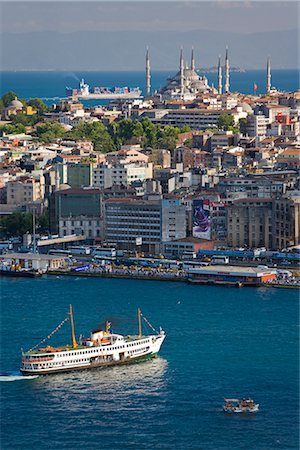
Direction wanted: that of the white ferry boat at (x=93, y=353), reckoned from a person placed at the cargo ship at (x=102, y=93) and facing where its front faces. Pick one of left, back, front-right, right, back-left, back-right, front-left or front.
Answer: right

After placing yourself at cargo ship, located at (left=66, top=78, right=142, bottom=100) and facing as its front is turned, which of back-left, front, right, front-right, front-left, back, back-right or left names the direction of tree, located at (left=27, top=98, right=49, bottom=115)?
right

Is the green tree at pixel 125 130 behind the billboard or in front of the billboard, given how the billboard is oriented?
behind

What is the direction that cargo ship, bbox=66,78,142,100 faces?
to the viewer's right

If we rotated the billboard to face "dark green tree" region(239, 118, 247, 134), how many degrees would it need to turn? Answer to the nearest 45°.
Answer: approximately 180°

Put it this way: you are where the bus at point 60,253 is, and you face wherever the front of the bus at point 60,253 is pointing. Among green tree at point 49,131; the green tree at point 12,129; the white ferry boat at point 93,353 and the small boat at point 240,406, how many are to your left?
2

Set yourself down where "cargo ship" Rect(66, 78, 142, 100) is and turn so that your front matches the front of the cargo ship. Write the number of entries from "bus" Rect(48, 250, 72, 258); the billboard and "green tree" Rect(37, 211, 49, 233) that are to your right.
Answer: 3
